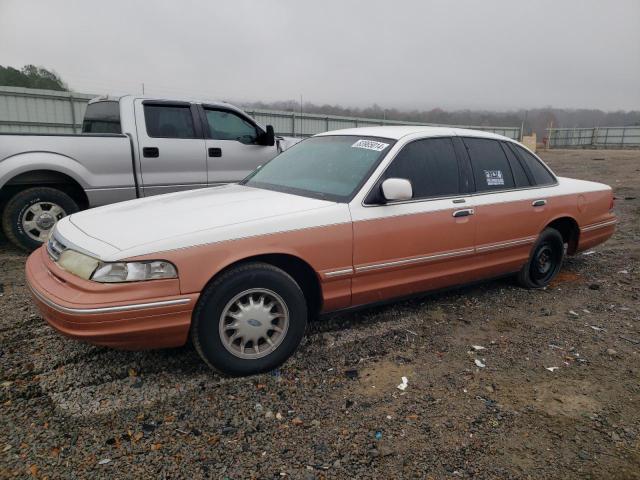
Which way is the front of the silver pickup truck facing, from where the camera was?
facing away from the viewer and to the right of the viewer

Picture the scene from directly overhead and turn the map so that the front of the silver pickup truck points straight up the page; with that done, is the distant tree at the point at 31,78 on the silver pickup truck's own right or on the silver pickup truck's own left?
on the silver pickup truck's own left

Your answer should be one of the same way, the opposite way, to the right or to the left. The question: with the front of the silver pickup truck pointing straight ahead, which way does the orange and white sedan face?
the opposite way

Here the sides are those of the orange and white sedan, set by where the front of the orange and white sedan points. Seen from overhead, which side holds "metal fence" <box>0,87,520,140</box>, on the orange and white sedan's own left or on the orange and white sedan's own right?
on the orange and white sedan's own right

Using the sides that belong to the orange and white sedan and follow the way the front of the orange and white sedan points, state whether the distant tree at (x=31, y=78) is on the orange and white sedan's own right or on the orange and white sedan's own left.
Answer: on the orange and white sedan's own right

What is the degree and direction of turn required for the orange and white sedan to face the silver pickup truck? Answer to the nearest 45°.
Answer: approximately 90° to its right

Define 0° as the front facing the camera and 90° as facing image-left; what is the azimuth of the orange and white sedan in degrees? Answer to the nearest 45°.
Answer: approximately 45°

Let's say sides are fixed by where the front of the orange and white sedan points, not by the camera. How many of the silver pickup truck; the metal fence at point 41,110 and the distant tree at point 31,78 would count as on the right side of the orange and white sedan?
3
